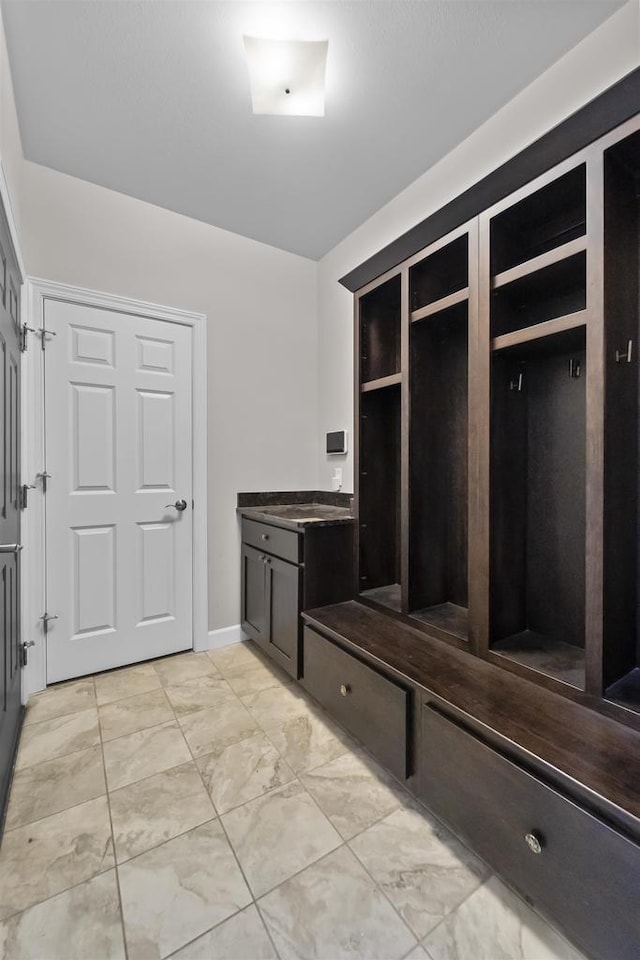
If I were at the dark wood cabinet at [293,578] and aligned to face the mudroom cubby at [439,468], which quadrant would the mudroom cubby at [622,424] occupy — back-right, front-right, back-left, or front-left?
front-right

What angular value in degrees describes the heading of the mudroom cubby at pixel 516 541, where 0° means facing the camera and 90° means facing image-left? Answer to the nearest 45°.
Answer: approximately 45°

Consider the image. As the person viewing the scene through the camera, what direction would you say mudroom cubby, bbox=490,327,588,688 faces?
facing the viewer and to the left of the viewer

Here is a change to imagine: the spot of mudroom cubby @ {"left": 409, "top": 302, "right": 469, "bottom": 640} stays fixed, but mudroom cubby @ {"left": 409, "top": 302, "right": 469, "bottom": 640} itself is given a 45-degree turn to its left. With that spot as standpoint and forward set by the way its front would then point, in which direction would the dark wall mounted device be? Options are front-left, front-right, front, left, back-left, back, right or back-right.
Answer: back-right

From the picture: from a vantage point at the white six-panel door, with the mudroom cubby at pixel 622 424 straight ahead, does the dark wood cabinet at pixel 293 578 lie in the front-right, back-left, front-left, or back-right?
front-left

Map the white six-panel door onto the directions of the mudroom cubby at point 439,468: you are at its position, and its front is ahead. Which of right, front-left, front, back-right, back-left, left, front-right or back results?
front-right

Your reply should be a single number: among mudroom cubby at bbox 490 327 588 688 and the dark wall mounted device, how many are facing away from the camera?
0

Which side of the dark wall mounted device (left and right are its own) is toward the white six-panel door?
front

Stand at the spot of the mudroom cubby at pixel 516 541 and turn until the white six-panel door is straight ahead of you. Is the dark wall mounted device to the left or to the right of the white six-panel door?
right

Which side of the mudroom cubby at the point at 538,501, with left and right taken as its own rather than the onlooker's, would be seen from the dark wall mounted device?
right

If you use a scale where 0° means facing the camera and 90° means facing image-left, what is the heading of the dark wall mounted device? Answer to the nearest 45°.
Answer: approximately 45°
